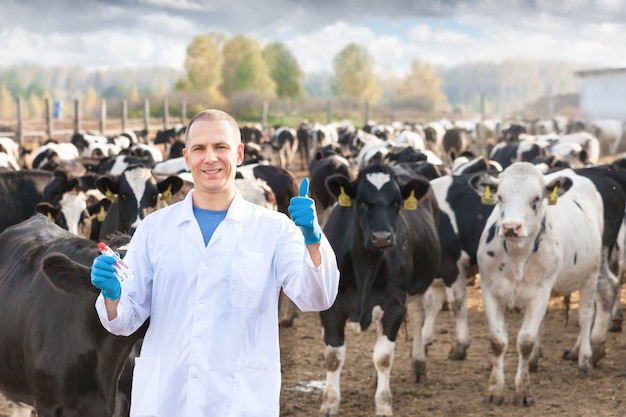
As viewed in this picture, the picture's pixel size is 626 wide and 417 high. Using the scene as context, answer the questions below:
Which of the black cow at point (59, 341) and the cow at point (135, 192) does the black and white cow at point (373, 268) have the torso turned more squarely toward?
the black cow

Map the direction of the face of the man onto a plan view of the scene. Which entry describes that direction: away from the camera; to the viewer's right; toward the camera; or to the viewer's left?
toward the camera

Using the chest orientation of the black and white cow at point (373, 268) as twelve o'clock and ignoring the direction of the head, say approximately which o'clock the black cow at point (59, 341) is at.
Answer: The black cow is roughly at 1 o'clock from the black and white cow.

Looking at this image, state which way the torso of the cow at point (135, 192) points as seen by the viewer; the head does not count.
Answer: toward the camera

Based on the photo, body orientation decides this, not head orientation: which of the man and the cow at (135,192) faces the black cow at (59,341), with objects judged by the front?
the cow

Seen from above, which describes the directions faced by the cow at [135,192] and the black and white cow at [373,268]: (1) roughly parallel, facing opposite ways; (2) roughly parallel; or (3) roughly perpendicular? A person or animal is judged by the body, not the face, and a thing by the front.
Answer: roughly parallel

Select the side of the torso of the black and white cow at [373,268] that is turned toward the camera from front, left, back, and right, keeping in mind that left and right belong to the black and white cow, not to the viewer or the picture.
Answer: front

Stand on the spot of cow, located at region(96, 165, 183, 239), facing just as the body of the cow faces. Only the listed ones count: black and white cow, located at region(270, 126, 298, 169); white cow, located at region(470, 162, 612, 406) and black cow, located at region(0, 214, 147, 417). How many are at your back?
1

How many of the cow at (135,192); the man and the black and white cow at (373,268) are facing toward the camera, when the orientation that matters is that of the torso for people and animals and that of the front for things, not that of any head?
3

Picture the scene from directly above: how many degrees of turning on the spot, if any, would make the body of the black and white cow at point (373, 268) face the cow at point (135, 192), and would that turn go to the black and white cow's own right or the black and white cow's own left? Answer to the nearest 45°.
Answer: approximately 135° to the black and white cow's own right

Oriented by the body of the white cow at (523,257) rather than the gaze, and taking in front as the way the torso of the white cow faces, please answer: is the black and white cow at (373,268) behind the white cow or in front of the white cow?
in front

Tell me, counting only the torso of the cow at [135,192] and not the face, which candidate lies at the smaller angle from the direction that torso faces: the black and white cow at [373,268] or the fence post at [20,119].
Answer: the black and white cow

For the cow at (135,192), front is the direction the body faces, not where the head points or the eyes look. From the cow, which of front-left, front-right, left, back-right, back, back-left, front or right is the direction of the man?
front

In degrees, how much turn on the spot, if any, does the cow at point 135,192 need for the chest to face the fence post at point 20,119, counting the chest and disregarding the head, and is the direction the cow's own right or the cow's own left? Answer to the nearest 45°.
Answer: approximately 180°

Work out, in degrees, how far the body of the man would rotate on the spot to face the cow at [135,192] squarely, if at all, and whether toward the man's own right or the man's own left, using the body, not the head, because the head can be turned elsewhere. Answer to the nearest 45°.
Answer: approximately 180°
